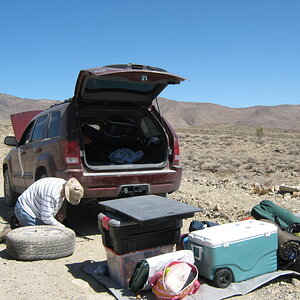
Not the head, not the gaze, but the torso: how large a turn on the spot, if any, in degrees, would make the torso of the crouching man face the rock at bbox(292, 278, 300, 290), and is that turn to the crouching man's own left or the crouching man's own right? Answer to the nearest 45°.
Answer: approximately 45° to the crouching man's own right

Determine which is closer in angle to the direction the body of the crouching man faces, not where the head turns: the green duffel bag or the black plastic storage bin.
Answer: the green duffel bag

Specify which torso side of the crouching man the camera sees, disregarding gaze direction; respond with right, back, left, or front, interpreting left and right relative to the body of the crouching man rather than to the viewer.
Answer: right

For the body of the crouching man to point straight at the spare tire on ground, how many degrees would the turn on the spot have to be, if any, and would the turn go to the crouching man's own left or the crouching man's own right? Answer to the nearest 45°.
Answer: approximately 90° to the crouching man's own right

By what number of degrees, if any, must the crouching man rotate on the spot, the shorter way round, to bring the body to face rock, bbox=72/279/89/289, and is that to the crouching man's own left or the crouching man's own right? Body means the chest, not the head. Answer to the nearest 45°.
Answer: approximately 90° to the crouching man's own right

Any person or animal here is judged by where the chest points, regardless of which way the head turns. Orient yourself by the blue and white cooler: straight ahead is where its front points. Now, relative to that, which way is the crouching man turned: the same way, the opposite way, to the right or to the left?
to the left

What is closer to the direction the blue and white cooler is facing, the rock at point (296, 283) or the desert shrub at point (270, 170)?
the rock

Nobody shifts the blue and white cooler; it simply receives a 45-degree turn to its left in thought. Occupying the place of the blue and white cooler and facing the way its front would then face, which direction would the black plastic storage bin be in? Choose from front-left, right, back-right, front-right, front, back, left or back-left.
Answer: back
